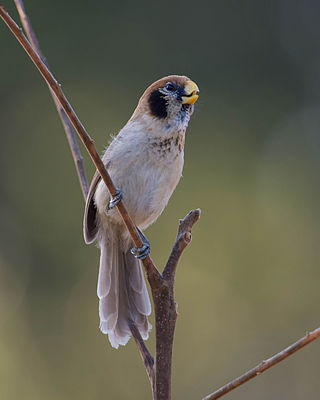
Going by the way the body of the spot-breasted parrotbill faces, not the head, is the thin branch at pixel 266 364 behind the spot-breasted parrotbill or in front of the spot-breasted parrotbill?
in front

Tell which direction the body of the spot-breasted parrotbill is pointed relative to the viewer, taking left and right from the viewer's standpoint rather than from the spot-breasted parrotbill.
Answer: facing the viewer and to the right of the viewer
